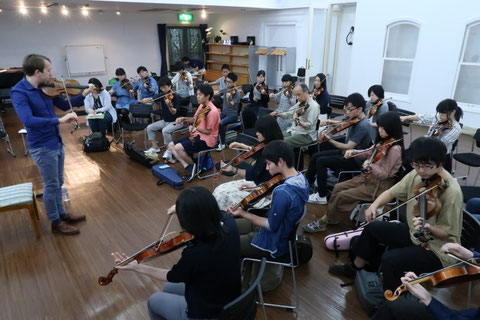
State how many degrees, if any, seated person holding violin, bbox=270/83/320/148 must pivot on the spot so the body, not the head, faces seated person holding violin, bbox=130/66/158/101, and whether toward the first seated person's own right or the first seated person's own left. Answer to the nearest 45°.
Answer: approximately 90° to the first seated person's own right

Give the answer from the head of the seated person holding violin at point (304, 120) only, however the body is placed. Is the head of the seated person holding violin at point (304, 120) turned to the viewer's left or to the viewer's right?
to the viewer's left

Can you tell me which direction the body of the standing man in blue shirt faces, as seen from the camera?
to the viewer's right

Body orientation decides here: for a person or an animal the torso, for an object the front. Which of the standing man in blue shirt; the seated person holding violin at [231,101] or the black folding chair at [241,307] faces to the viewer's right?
the standing man in blue shirt

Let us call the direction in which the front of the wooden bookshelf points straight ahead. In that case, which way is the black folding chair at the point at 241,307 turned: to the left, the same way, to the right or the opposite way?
to the right

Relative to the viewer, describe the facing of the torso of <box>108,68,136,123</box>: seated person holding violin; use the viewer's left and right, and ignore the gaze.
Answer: facing the viewer

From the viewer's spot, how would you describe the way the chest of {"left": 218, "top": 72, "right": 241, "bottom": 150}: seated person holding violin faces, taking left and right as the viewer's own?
facing the viewer and to the left of the viewer

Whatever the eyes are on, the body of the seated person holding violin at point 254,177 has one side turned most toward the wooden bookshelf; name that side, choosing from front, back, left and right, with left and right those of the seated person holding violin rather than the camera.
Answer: right

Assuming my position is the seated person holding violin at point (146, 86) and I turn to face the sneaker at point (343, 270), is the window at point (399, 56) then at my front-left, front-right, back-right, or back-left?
front-left

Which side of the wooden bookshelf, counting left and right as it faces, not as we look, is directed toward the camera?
front

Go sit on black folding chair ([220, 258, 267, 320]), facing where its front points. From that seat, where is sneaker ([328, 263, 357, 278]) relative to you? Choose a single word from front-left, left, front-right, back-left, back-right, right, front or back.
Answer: back-right

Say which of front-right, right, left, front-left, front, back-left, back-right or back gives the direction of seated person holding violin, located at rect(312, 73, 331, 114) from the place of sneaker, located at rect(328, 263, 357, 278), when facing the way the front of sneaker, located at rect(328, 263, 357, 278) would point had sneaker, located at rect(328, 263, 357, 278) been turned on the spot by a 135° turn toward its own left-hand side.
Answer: back-left

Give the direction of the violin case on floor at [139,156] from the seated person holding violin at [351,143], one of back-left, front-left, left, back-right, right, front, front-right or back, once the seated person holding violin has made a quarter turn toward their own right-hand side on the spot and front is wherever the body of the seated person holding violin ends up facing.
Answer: left

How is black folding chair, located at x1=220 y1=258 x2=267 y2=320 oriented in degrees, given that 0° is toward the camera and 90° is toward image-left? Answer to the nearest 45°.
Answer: approximately 90°

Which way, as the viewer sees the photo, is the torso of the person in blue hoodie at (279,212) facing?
to the viewer's left

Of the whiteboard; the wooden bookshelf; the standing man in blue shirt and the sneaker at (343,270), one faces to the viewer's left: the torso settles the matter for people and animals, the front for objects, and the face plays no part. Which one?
the sneaker

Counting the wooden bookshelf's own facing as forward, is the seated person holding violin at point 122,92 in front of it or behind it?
in front

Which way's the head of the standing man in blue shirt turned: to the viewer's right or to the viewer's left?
to the viewer's right

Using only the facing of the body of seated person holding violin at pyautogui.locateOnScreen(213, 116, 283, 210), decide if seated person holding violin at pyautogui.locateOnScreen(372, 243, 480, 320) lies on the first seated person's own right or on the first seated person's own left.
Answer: on the first seated person's own left

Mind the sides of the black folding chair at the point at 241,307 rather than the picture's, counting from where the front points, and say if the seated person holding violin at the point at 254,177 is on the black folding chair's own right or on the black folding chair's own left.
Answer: on the black folding chair's own right

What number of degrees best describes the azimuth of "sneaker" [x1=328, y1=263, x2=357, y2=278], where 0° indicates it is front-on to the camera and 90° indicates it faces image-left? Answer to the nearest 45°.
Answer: approximately 90°
